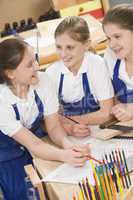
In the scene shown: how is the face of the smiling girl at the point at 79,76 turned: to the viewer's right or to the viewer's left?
to the viewer's left

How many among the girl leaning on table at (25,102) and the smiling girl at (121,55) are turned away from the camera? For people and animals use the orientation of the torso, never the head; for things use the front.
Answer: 0

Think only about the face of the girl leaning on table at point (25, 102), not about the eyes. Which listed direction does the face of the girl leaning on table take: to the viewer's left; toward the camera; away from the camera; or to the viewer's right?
to the viewer's right

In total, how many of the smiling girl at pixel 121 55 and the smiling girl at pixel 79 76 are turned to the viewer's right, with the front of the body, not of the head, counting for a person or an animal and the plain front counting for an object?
0

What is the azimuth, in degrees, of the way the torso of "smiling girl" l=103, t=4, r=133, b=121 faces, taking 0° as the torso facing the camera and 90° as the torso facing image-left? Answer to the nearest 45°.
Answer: approximately 45°

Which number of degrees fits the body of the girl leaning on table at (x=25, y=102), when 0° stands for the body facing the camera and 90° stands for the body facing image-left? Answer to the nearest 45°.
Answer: approximately 315°

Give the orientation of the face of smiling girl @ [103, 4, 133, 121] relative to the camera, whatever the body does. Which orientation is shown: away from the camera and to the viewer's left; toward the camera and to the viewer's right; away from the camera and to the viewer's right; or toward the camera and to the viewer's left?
toward the camera and to the viewer's left

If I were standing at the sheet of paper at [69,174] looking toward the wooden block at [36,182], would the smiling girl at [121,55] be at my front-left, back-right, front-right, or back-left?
back-right

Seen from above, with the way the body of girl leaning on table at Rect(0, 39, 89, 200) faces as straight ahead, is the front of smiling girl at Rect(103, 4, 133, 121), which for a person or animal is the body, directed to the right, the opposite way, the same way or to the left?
to the right

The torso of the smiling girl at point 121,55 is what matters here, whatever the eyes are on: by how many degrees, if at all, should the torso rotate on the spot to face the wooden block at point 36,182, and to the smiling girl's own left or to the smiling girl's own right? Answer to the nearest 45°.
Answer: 0° — they already face it

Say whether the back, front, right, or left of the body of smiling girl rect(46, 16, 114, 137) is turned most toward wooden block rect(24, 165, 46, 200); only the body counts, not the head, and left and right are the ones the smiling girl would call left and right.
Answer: front

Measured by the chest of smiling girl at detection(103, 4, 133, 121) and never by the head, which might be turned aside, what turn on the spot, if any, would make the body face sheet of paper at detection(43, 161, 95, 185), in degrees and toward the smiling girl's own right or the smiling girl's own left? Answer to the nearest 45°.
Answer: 0° — they already face it
